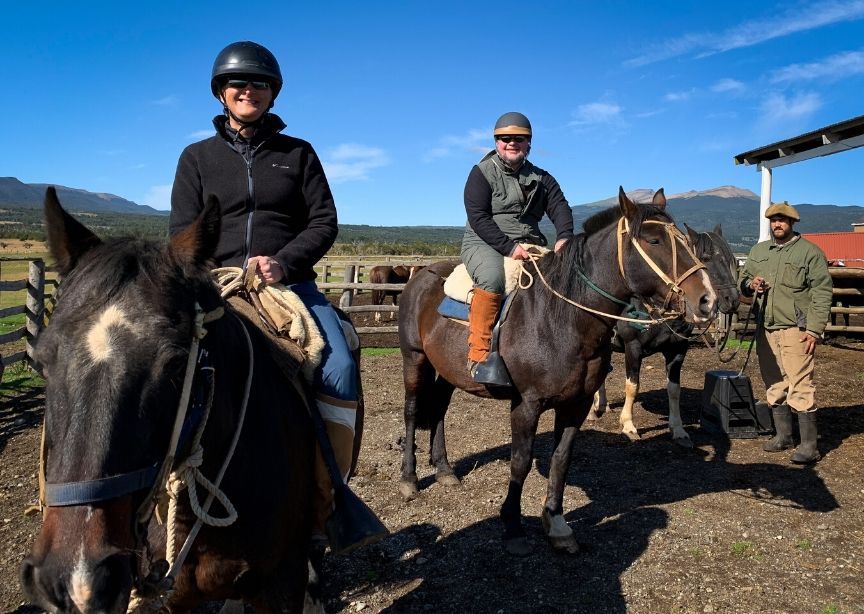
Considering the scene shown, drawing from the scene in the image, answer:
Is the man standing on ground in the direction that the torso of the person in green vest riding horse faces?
no

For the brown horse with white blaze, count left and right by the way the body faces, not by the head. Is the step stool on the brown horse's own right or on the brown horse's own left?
on the brown horse's own left

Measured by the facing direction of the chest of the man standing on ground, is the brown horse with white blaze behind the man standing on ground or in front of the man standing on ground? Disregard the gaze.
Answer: in front

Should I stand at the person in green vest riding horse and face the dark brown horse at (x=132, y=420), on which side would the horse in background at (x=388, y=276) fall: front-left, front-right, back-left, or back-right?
back-right

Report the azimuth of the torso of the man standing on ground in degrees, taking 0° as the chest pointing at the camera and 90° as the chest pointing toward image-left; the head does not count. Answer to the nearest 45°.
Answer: approximately 45°

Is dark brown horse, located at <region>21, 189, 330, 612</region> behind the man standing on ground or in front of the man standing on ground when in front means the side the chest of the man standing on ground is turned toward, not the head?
in front

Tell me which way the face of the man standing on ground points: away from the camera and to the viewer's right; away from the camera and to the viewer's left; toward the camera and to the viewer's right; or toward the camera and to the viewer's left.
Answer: toward the camera and to the viewer's left

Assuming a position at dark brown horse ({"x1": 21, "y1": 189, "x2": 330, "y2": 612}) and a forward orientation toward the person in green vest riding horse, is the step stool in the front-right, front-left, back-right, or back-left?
front-right

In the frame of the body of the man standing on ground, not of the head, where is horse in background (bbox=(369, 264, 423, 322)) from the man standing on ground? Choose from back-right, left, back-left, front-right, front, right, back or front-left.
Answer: right

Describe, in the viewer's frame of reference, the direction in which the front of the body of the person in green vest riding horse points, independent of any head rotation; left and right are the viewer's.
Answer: facing the viewer and to the right of the viewer

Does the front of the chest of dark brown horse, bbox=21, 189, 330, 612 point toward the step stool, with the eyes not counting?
no

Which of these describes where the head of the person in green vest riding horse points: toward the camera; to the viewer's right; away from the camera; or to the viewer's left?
toward the camera
